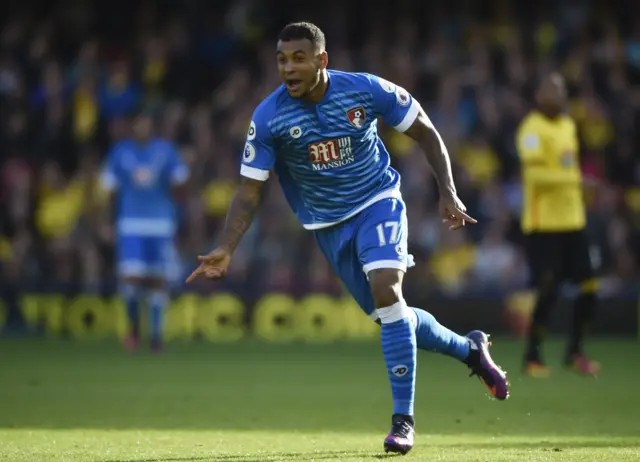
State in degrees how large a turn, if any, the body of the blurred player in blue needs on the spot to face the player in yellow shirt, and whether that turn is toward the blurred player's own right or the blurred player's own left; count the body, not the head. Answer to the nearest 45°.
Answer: approximately 45° to the blurred player's own left

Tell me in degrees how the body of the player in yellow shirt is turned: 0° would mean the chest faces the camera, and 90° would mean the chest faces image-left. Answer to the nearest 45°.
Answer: approximately 315°

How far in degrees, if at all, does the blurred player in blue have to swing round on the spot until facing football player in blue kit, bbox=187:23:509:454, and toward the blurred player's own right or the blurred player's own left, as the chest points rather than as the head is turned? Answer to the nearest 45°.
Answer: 0° — they already face them

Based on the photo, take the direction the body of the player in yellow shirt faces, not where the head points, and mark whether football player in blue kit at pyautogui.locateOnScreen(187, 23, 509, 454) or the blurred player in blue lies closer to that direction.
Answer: the football player in blue kit

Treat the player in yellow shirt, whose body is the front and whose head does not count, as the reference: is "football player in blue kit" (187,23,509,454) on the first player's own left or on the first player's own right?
on the first player's own right

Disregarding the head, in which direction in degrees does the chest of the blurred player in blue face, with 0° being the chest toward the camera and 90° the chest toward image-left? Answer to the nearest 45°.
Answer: approximately 0°

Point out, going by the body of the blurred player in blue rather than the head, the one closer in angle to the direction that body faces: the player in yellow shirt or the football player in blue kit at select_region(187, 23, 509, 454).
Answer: the football player in blue kit
